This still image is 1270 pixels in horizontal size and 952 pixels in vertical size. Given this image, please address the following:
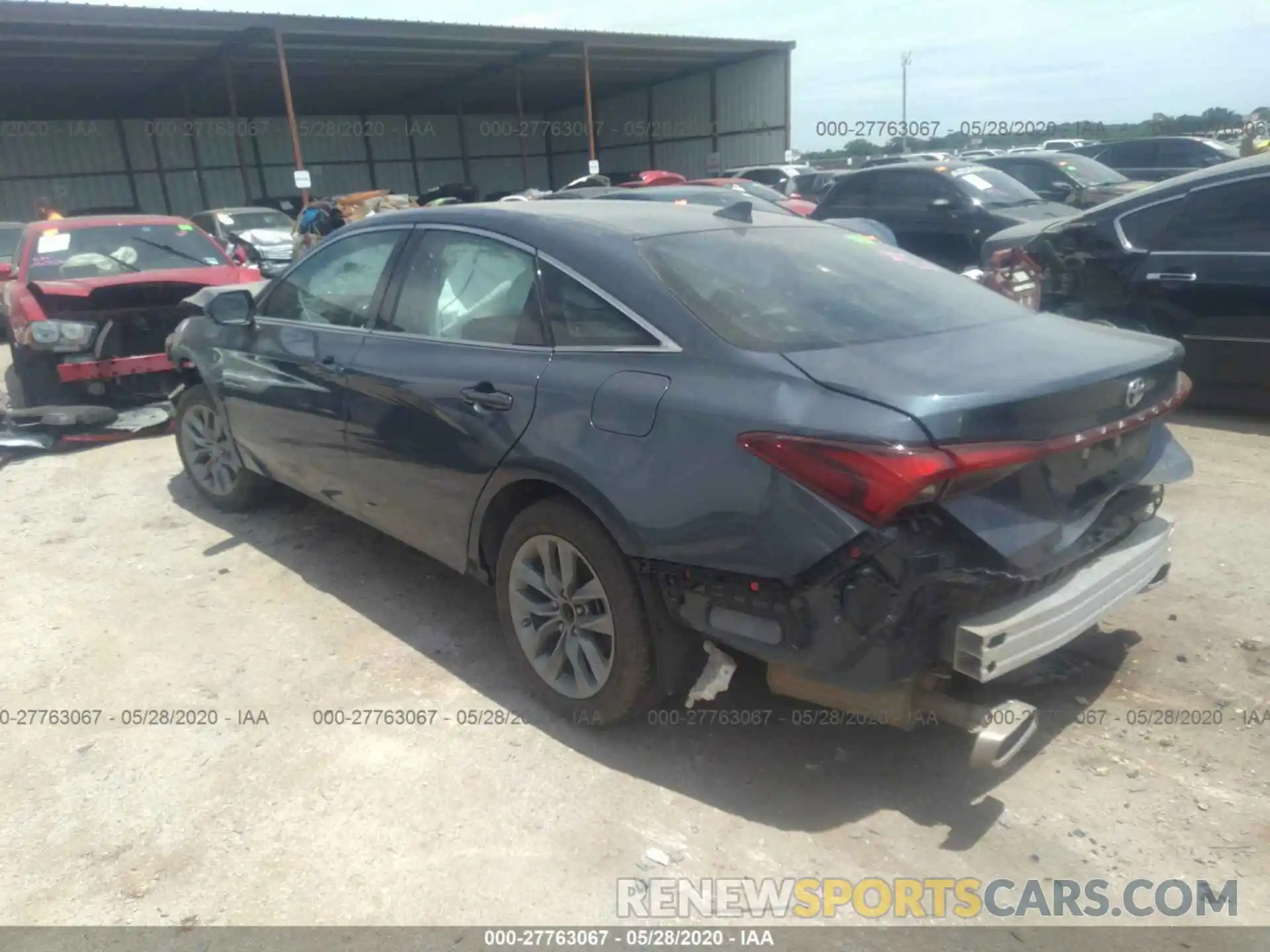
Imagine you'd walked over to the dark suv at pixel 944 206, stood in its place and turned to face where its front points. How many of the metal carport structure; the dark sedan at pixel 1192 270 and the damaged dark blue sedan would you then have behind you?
1

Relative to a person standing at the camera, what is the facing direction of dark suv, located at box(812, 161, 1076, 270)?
facing the viewer and to the right of the viewer

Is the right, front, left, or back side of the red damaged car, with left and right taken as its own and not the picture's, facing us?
front

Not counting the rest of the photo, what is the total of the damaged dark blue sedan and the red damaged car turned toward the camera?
1

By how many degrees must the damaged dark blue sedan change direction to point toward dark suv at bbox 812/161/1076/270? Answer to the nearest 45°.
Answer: approximately 45° to its right

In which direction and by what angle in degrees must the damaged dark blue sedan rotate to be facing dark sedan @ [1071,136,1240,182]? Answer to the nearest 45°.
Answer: approximately 90° to its right

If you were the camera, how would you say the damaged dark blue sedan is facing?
facing away from the viewer and to the left of the viewer

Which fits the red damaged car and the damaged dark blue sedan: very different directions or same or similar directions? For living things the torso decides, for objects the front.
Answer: very different directions

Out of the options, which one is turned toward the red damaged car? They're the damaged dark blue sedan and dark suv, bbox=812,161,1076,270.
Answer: the damaged dark blue sedan

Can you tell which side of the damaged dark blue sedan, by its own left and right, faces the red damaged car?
front

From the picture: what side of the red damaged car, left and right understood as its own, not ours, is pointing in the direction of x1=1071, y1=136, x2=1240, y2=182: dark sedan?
left

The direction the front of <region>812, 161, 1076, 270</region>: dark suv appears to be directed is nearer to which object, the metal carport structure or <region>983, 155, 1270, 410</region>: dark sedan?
the dark sedan

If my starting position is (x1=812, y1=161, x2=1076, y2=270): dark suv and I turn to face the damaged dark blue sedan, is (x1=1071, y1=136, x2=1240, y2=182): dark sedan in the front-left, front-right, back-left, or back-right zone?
back-left

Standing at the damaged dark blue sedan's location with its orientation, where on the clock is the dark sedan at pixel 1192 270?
The dark sedan is roughly at 3 o'clock from the damaged dark blue sedan.
